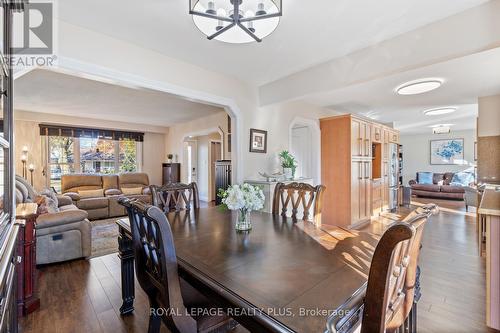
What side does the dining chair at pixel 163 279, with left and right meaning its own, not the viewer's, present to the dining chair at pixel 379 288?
right

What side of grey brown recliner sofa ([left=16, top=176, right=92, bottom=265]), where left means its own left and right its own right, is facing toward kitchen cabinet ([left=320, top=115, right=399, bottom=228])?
front

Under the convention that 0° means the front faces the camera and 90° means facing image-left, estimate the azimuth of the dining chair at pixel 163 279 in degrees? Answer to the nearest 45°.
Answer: approximately 225°

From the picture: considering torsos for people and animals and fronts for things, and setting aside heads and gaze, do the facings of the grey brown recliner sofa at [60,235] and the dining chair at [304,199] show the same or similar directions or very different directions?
very different directions

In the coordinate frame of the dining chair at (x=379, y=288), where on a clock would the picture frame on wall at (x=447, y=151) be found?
The picture frame on wall is roughly at 2 o'clock from the dining chair.

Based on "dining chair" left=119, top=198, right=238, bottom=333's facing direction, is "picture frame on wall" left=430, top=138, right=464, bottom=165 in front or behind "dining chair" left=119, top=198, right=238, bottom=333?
in front

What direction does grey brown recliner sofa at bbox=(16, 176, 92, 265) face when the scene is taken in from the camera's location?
facing to the right of the viewer

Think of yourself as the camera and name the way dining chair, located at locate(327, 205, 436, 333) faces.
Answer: facing away from the viewer and to the left of the viewer

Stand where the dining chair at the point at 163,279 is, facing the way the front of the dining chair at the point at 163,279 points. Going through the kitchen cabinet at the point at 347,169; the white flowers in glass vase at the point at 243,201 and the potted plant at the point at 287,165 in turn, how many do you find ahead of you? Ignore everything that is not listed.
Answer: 3

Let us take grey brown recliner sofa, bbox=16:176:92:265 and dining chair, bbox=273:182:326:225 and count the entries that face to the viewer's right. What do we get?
1

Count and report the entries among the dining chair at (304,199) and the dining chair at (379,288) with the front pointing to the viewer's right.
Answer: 0

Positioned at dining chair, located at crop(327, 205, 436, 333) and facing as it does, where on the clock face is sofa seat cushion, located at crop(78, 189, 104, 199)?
The sofa seat cushion is roughly at 11 o'clock from the dining chair.
